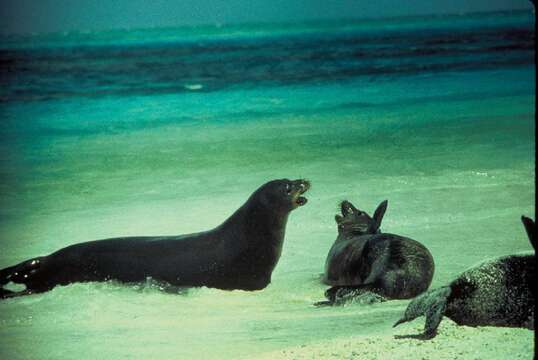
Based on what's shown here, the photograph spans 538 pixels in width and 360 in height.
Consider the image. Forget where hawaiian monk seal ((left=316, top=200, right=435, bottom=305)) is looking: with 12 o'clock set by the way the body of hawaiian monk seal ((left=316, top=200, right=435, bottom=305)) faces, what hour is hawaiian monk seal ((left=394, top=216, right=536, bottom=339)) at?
hawaiian monk seal ((left=394, top=216, right=536, bottom=339)) is roughly at 8 o'clock from hawaiian monk seal ((left=316, top=200, right=435, bottom=305)).

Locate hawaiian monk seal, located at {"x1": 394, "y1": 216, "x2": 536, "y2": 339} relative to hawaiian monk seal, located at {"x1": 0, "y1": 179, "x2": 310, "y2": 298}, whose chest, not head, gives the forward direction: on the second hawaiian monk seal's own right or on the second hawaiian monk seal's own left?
on the second hawaiian monk seal's own right

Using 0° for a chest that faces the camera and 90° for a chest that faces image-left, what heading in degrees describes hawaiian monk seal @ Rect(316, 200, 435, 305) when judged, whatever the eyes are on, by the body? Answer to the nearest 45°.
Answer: approximately 90°

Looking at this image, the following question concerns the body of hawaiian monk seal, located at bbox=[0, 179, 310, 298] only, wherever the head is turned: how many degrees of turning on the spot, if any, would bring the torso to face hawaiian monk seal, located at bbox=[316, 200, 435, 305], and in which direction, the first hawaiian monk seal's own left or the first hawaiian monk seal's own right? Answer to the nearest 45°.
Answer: approximately 45° to the first hawaiian monk seal's own right

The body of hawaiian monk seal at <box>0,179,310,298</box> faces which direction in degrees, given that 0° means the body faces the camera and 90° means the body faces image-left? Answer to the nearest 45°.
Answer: approximately 270°

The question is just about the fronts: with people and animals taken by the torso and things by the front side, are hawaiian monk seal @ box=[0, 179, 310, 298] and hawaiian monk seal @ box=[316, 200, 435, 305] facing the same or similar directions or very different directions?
very different directions
